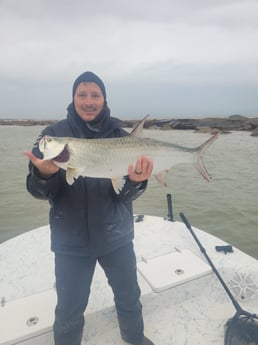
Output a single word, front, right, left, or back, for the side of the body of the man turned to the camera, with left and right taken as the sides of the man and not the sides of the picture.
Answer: front

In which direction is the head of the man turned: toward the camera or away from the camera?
toward the camera
